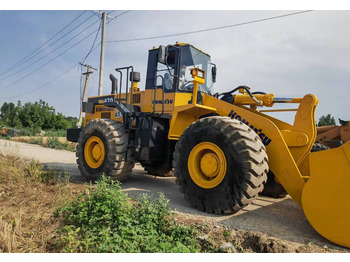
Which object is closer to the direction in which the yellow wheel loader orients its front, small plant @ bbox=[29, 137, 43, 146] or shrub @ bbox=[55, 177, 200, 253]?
the shrub

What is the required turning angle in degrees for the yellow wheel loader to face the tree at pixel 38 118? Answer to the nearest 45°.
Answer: approximately 180°

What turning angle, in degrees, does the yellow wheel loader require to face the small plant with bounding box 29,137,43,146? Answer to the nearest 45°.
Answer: approximately 180°

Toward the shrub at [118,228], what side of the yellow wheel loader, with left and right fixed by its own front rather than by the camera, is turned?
right

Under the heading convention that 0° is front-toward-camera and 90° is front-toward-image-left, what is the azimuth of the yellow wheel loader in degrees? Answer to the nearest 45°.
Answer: approximately 315°

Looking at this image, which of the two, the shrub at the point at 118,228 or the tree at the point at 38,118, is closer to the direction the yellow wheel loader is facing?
the shrub
